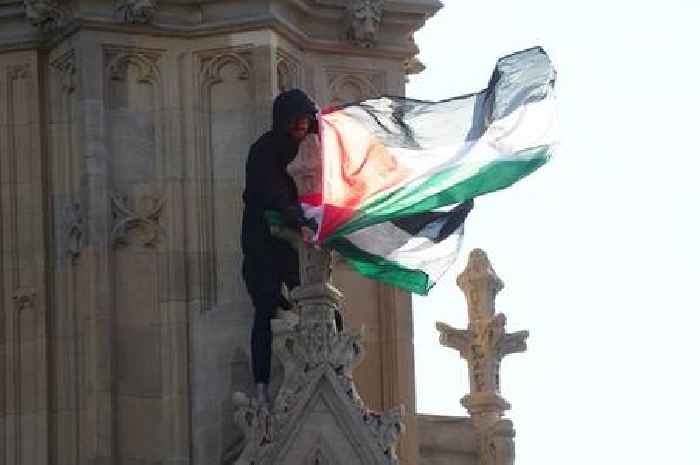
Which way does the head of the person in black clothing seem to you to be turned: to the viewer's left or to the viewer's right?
to the viewer's right

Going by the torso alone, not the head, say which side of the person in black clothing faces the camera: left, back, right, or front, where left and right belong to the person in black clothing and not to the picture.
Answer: right
